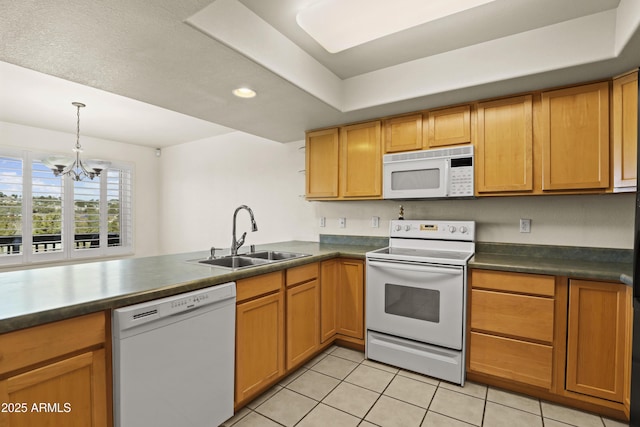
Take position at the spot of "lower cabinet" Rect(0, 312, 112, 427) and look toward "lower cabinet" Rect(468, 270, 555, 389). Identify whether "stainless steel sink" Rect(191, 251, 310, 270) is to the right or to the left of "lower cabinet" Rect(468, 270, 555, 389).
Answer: left

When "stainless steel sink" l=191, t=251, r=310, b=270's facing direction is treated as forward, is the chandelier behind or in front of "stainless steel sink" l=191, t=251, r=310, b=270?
behind

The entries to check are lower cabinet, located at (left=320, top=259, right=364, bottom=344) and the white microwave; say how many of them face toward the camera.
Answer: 2

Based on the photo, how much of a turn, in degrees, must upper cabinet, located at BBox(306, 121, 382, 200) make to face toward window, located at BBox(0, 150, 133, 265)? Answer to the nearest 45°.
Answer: approximately 45° to its right

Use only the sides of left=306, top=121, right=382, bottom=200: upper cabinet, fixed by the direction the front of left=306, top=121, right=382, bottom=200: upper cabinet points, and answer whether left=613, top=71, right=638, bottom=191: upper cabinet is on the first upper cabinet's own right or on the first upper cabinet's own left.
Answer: on the first upper cabinet's own left

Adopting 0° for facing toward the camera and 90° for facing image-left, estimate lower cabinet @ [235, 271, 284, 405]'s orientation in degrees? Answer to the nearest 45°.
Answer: approximately 315°
